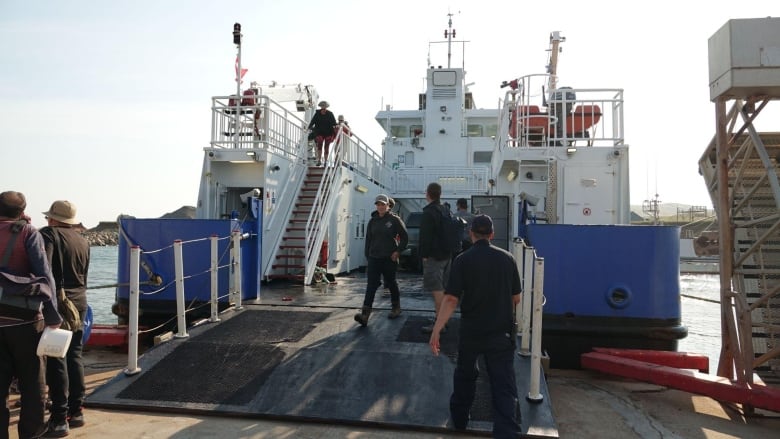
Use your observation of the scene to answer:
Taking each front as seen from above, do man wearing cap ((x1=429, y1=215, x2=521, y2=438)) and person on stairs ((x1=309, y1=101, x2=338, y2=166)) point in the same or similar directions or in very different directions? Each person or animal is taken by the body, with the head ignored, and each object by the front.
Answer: very different directions

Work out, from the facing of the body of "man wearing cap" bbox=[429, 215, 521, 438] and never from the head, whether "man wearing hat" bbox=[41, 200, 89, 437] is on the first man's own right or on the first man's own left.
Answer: on the first man's own left

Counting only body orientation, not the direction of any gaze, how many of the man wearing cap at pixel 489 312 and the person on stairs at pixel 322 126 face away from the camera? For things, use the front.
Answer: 1

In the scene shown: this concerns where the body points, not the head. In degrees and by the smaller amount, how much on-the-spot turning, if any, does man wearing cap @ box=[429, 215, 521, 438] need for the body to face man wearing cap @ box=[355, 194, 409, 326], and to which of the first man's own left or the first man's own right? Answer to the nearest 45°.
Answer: approximately 45° to the first man's own left

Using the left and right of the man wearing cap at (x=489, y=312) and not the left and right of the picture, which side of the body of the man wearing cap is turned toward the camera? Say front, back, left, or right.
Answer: back

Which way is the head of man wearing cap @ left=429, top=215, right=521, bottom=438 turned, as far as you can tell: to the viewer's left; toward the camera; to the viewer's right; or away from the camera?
away from the camera

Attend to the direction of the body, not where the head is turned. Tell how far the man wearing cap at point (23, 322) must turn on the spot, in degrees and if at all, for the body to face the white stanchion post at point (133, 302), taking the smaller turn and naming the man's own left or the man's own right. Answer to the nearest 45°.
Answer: approximately 45° to the man's own right

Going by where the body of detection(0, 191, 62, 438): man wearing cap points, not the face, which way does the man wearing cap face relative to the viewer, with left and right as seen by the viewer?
facing away from the viewer

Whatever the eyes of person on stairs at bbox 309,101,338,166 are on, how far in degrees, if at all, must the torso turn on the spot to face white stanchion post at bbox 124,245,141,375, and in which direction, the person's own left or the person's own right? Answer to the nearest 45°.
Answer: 0° — they already face it

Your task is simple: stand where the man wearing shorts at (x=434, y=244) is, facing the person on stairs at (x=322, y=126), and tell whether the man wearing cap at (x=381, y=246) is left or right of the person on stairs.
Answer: left
